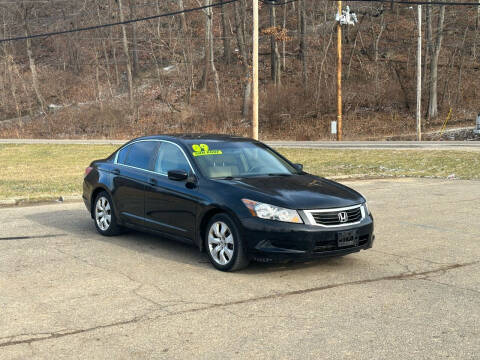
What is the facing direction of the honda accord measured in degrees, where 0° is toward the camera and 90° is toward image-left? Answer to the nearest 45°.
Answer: approximately 315°

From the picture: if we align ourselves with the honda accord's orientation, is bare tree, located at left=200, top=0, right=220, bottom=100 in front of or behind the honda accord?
behind

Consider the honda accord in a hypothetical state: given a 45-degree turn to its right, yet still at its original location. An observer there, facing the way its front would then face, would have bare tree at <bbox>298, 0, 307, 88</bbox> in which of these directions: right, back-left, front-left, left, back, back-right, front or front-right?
back

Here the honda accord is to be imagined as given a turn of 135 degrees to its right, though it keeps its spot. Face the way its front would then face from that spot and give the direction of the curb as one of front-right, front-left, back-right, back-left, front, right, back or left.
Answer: front-right
